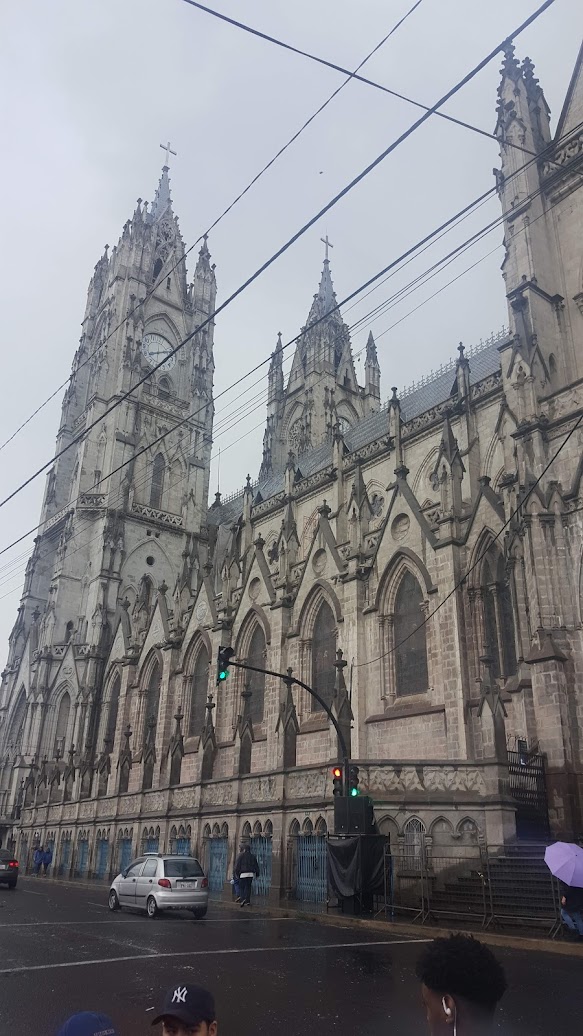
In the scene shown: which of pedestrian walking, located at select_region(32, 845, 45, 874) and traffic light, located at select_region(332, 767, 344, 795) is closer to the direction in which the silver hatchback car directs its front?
the pedestrian walking

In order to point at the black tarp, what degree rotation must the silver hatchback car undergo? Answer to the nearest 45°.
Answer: approximately 135° to its right

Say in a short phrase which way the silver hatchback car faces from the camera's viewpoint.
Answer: facing away from the viewer and to the left of the viewer

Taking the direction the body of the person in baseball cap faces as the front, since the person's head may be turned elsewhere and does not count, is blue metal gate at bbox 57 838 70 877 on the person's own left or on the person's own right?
on the person's own right

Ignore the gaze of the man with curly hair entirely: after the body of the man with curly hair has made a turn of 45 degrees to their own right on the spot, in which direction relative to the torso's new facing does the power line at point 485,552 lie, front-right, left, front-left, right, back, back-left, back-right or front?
front

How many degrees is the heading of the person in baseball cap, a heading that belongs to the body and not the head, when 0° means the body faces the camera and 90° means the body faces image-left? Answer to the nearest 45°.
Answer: approximately 45°

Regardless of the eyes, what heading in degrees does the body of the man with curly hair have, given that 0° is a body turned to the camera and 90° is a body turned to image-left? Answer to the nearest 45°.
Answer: approximately 135°

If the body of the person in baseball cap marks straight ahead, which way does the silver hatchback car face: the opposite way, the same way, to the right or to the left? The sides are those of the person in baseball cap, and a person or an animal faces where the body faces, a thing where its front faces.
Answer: to the right

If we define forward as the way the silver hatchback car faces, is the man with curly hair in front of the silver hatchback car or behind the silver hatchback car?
behind

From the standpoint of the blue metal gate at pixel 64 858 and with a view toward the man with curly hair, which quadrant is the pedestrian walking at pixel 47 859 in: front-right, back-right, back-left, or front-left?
back-right

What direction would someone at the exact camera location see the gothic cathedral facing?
facing away from the viewer and to the left of the viewer
